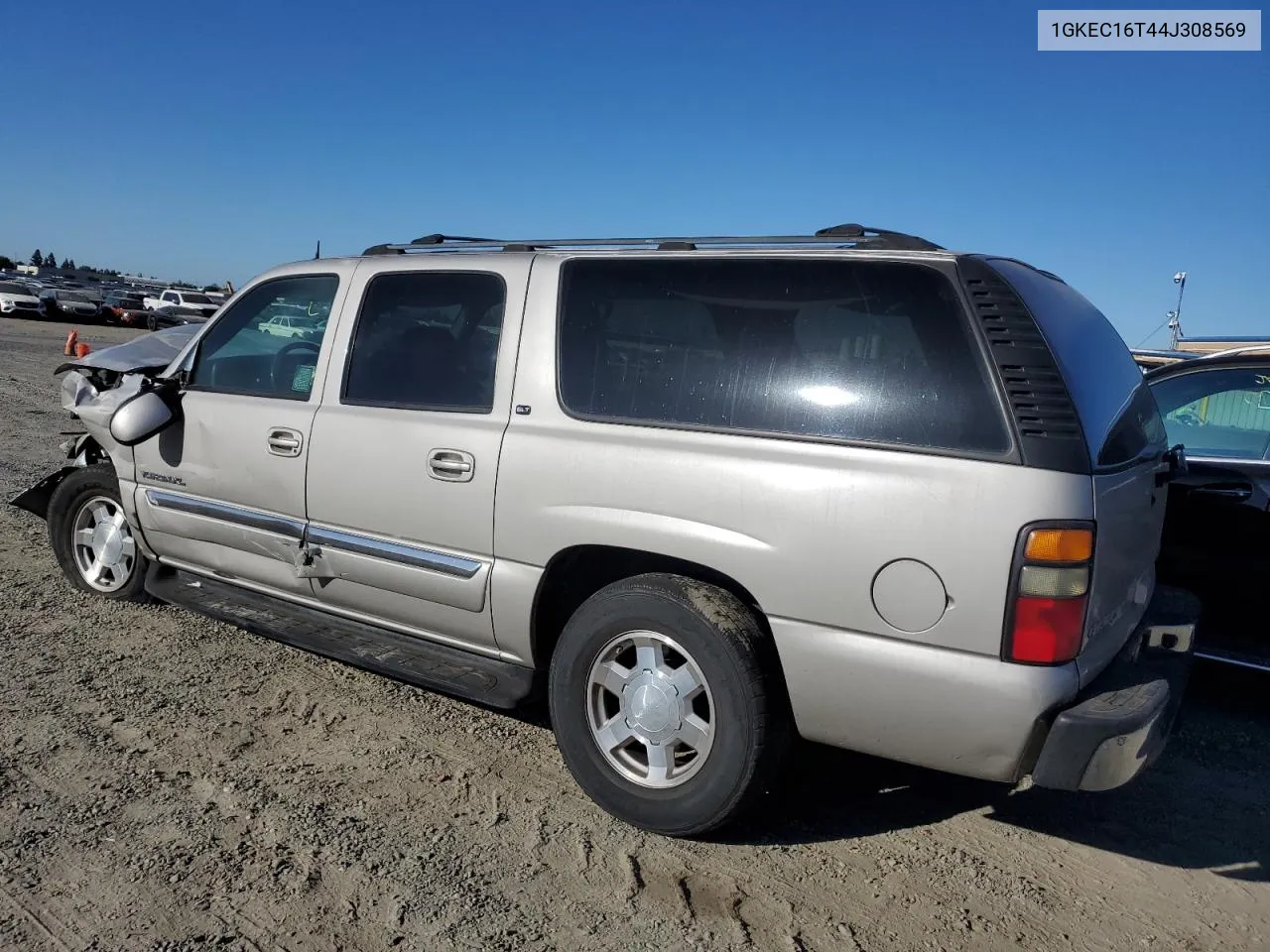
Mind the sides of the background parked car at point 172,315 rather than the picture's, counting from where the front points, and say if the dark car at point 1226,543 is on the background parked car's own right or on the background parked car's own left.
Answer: on the background parked car's own left

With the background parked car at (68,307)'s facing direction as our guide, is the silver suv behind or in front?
in front

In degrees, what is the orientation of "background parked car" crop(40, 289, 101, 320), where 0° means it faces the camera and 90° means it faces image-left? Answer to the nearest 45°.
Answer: approximately 315°

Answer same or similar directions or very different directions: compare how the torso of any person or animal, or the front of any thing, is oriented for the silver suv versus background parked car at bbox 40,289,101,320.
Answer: very different directions

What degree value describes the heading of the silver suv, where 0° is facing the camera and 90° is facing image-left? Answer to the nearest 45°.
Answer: approximately 135°

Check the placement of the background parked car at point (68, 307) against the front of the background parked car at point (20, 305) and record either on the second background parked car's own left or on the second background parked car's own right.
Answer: on the second background parked car's own left

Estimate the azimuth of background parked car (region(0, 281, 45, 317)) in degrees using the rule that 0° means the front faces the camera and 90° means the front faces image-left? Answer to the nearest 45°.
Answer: approximately 315°
